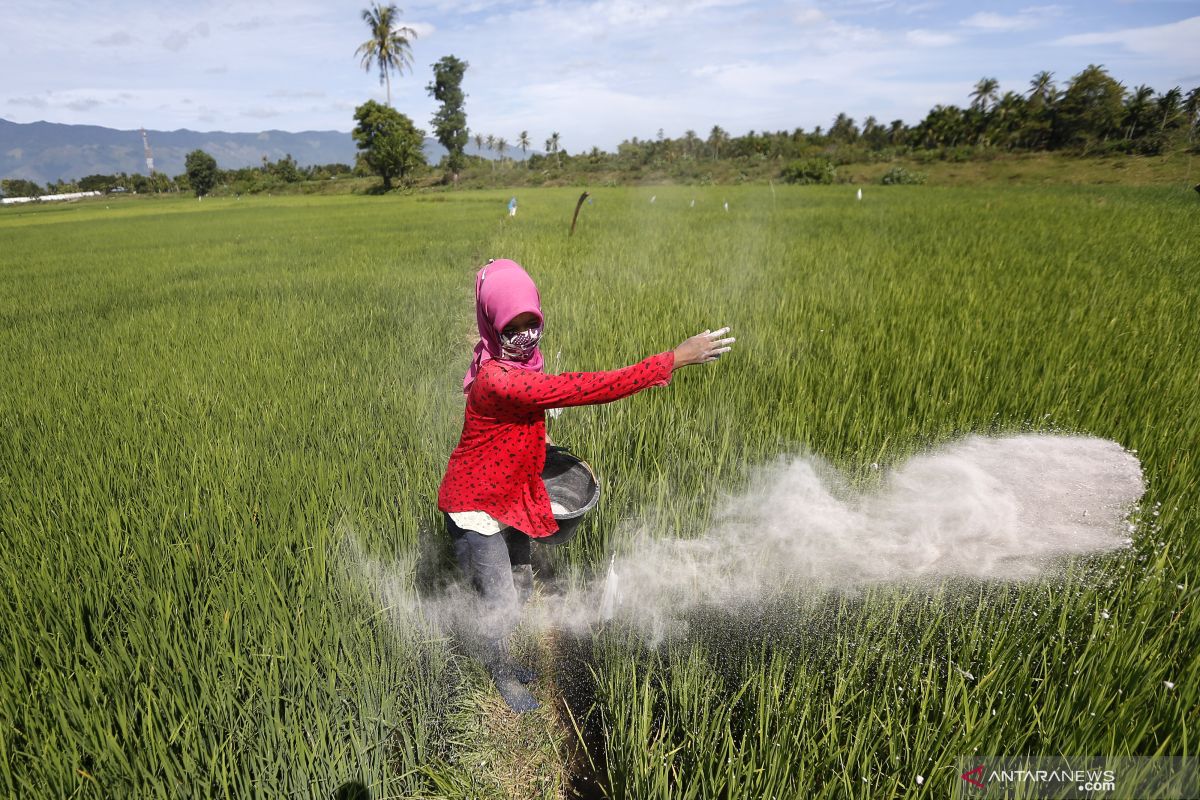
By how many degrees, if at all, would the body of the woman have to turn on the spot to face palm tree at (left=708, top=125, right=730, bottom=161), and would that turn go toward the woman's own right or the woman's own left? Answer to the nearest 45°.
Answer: approximately 135° to the woman's own left

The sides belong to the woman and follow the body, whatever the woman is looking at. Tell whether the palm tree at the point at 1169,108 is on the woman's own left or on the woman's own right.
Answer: on the woman's own left

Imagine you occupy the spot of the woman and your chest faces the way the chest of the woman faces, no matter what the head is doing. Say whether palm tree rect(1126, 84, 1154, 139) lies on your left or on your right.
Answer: on your left

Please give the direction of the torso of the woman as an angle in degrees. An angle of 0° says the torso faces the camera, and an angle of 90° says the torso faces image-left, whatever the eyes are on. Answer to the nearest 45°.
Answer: approximately 315°

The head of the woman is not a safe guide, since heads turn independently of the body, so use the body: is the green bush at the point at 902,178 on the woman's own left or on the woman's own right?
on the woman's own left

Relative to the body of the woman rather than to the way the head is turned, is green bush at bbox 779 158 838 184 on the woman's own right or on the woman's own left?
on the woman's own left

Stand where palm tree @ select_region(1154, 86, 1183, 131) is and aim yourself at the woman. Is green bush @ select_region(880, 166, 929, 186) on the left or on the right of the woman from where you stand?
right
